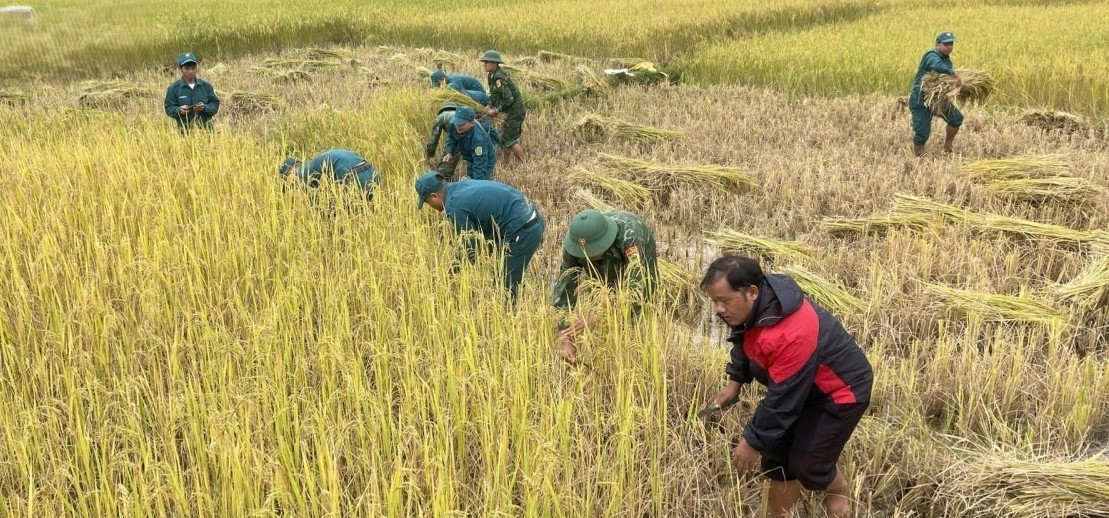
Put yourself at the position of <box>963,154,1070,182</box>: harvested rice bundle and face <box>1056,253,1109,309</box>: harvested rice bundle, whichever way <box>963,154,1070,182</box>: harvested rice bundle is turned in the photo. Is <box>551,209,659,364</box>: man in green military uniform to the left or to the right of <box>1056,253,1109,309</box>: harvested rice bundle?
right

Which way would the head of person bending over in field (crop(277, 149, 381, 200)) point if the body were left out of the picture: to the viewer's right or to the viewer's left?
to the viewer's left

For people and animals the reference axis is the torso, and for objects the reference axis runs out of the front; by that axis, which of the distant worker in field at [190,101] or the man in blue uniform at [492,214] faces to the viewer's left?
the man in blue uniform

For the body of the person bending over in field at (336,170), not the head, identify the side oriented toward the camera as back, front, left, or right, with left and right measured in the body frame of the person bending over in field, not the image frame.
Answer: left

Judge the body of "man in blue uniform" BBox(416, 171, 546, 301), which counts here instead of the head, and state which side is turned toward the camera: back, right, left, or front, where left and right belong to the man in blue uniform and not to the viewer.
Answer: left

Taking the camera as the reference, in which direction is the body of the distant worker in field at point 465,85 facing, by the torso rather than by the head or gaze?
to the viewer's left

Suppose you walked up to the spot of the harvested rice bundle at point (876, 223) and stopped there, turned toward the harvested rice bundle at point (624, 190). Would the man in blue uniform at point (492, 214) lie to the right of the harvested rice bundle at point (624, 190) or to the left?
left

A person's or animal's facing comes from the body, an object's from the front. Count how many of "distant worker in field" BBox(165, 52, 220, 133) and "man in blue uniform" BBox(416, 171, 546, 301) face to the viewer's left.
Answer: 1

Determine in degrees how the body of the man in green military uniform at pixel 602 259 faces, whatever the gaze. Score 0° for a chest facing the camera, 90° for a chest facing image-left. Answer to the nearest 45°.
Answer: approximately 45°

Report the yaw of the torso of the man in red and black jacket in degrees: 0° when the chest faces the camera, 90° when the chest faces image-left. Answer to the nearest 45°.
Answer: approximately 45°

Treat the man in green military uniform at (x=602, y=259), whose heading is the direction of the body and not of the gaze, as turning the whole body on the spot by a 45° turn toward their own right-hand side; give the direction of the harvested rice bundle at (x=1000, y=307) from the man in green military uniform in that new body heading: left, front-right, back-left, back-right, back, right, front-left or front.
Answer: back

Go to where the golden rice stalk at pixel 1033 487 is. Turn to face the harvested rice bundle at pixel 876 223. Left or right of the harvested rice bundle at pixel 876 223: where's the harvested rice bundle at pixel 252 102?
left

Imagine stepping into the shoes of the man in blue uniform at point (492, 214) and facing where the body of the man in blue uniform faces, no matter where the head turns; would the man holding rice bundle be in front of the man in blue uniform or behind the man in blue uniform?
behind
